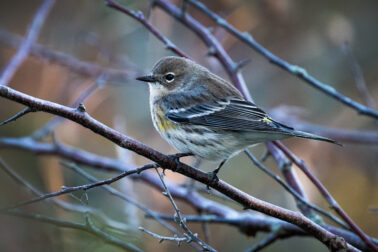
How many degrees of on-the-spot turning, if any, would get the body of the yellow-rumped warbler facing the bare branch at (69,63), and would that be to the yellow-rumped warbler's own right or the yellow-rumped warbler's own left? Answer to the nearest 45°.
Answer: approximately 45° to the yellow-rumped warbler's own right

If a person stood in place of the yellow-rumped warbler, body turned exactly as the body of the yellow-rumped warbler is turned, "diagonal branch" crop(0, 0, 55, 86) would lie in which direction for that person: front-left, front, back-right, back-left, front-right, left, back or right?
front

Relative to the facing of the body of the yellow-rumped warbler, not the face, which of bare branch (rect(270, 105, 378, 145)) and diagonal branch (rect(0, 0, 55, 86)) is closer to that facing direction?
the diagonal branch

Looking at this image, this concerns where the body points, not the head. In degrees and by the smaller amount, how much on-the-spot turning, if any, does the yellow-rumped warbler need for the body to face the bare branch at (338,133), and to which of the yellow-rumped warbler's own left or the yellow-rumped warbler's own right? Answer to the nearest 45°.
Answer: approximately 135° to the yellow-rumped warbler's own right

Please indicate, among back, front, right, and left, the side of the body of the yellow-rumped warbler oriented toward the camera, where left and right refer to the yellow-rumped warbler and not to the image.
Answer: left
